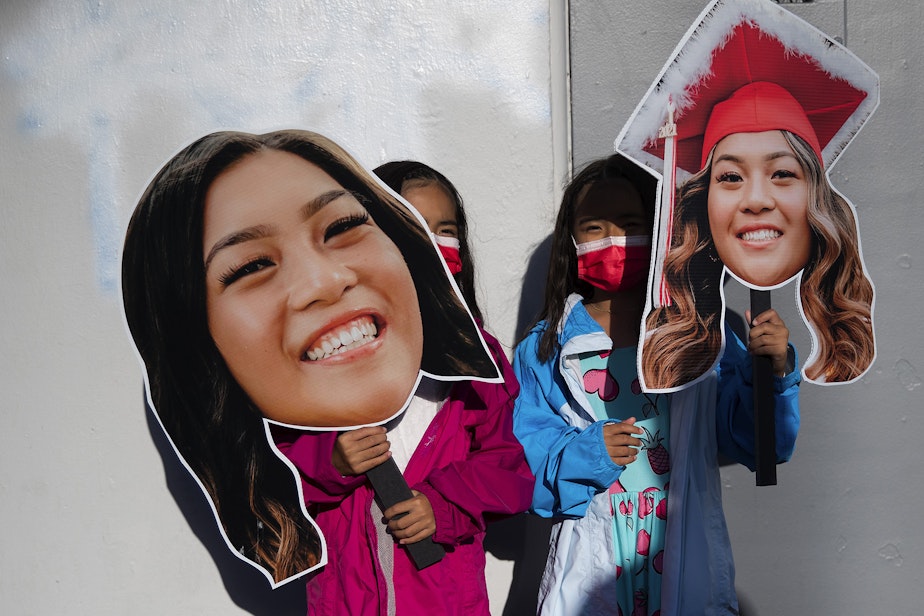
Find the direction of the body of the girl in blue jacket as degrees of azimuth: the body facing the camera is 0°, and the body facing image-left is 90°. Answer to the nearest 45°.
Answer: approximately 0°

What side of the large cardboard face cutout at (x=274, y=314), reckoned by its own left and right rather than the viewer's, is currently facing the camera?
front

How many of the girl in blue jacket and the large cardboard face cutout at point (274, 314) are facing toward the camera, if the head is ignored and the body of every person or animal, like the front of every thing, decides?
2

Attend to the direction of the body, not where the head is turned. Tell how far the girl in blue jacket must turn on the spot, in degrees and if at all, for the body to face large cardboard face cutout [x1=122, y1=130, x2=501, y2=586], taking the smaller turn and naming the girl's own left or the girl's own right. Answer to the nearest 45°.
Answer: approximately 45° to the girl's own right

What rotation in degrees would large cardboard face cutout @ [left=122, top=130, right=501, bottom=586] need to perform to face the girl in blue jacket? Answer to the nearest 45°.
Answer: approximately 90° to its left
